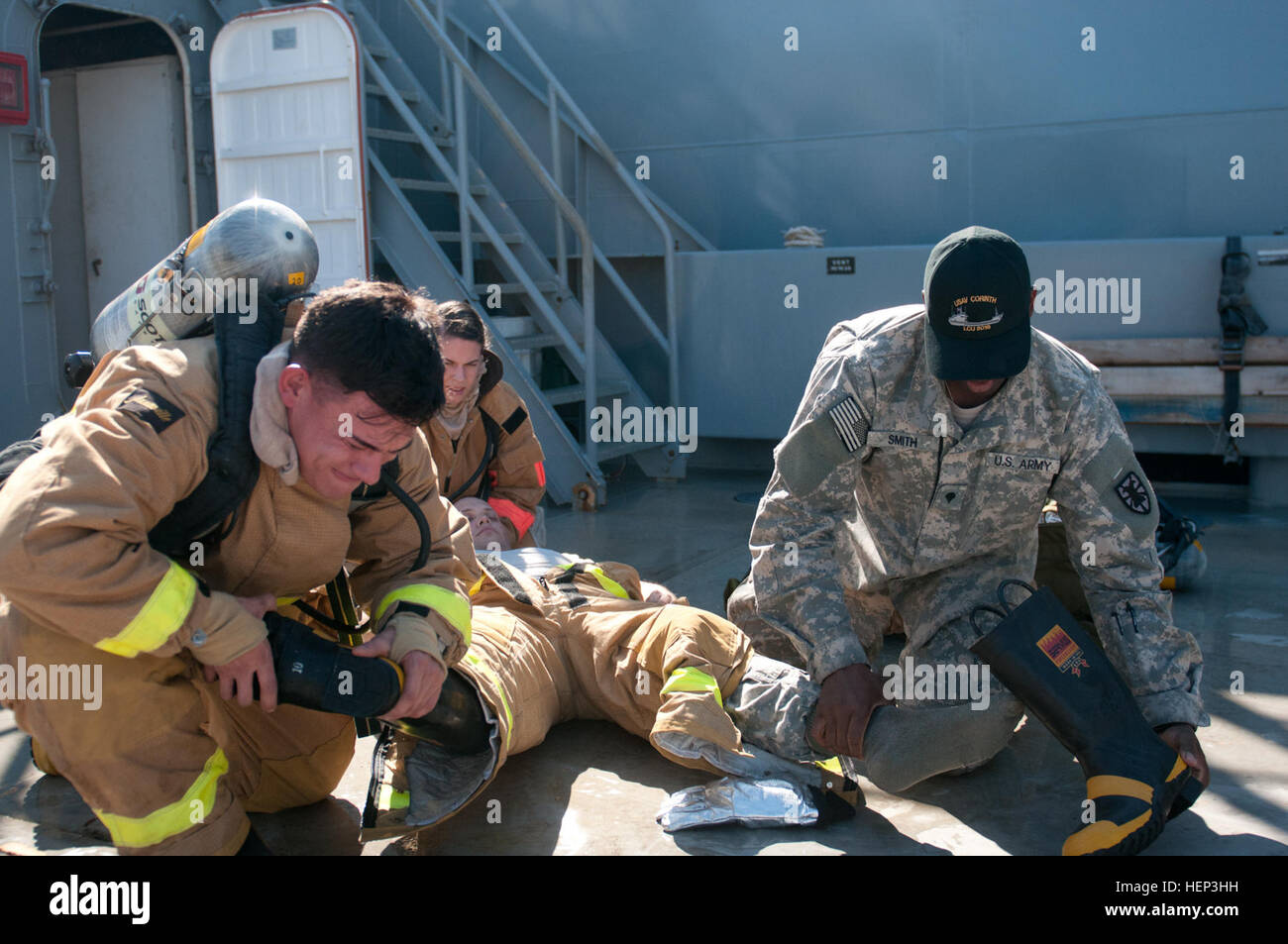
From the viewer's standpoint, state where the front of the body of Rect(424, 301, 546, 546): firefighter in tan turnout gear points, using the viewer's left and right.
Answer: facing the viewer and to the left of the viewer

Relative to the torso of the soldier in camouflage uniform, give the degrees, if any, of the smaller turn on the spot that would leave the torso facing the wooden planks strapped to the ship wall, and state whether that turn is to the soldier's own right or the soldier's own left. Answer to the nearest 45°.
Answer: approximately 180°

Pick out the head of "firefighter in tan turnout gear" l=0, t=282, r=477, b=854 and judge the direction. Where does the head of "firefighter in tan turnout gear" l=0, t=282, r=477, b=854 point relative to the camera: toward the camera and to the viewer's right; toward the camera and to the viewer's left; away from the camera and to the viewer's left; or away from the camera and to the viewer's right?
toward the camera and to the viewer's right

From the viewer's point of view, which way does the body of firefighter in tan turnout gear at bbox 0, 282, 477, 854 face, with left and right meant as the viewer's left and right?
facing the viewer and to the right of the viewer

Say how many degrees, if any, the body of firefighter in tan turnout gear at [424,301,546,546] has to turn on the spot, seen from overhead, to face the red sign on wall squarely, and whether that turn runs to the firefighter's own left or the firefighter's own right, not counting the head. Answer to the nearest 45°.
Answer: approximately 90° to the firefighter's own right

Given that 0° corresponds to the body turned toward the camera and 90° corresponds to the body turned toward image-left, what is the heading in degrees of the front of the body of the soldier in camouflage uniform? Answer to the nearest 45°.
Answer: approximately 0°

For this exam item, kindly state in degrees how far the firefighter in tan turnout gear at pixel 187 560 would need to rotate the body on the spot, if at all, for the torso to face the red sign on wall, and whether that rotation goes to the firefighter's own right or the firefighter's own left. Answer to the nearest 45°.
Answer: approximately 135° to the firefighter's own left

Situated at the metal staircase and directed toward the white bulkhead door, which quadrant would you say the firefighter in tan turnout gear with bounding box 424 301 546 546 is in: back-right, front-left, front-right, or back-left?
front-left

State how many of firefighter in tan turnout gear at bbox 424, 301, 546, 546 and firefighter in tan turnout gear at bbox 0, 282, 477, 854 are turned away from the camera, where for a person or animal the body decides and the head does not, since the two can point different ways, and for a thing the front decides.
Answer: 0

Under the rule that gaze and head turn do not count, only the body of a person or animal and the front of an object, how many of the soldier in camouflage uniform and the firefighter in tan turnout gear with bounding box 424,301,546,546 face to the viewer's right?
0
